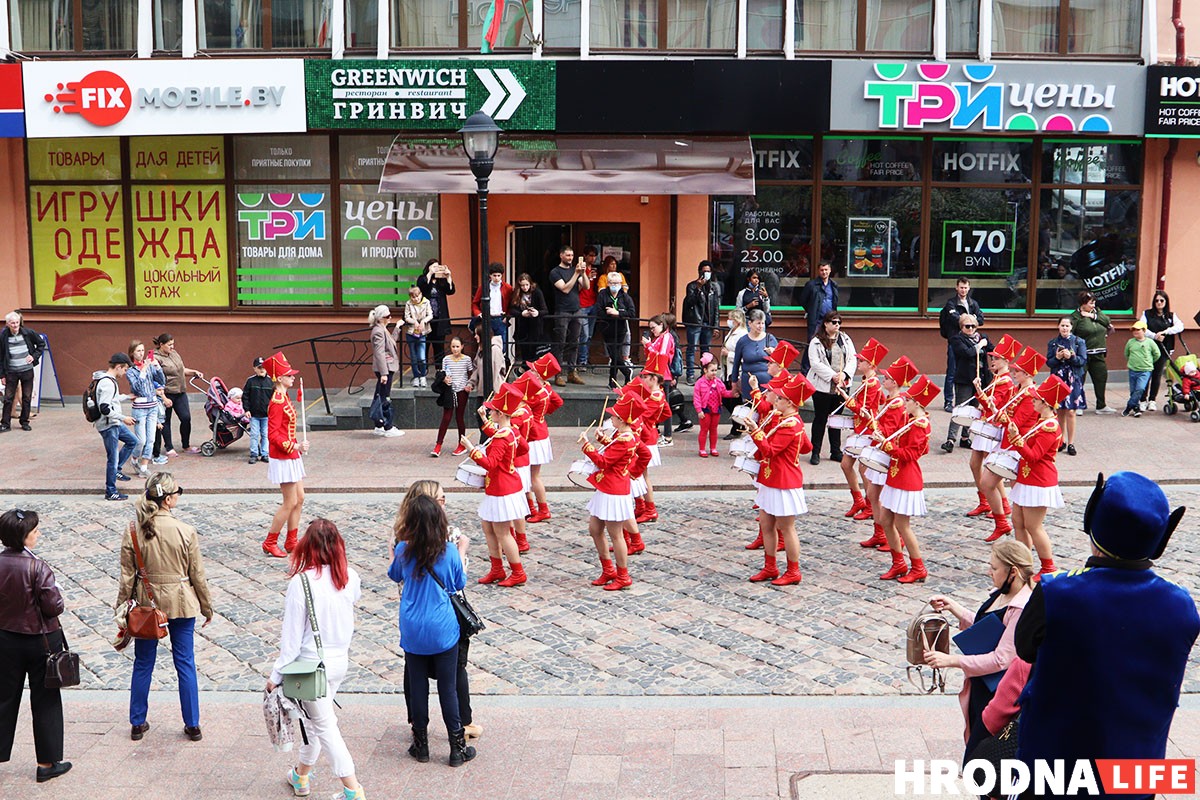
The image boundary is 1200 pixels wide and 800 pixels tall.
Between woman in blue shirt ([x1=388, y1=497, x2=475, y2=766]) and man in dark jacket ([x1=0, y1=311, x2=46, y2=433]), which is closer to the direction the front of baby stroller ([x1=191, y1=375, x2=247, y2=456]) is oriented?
the woman in blue shirt

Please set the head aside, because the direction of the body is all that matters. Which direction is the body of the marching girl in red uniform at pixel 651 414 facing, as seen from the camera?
to the viewer's left

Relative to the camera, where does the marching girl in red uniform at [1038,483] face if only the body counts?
to the viewer's left

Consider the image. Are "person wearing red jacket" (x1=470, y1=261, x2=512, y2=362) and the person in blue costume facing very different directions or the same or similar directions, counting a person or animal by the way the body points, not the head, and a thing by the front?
very different directions

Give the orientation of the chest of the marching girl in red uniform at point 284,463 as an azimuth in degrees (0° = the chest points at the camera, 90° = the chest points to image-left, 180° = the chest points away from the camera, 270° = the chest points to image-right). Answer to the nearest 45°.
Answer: approximately 270°

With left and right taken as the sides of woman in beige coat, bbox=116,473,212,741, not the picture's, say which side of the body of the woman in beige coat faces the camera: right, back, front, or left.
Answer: back

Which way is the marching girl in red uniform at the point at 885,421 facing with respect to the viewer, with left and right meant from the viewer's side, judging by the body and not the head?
facing to the left of the viewer

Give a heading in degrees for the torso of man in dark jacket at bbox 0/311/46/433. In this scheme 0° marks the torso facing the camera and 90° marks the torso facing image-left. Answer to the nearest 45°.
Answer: approximately 0°

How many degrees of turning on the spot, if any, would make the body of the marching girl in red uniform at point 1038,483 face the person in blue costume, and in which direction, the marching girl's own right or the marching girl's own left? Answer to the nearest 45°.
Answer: approximately 90° to the marching girl's own left

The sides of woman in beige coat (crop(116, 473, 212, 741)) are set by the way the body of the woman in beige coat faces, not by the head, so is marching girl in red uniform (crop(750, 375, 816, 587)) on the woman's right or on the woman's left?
on the woman's right
